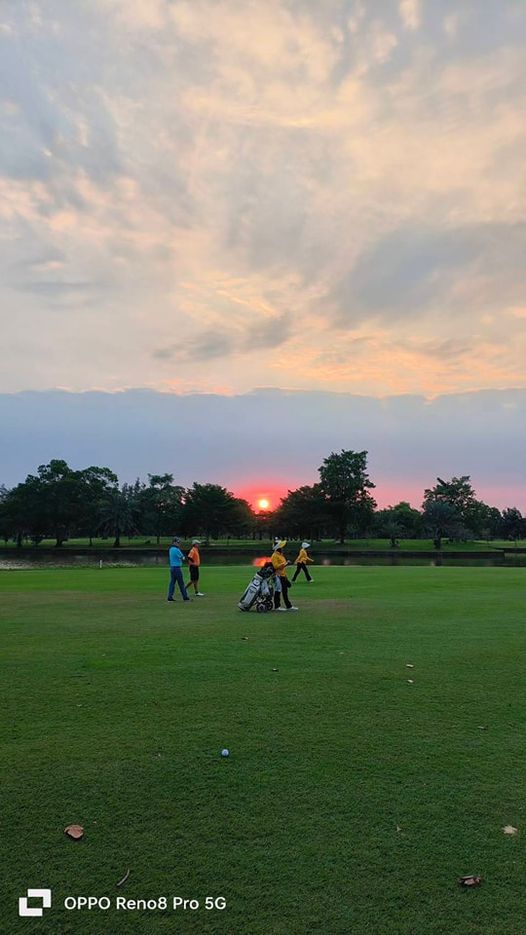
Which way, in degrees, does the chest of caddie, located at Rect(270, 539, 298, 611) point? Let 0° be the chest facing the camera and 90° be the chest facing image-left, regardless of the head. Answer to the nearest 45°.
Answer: approximately 270°

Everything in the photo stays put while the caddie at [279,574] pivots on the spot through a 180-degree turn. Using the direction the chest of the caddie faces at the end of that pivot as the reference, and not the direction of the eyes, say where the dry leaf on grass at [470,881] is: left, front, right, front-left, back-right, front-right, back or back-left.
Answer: left
